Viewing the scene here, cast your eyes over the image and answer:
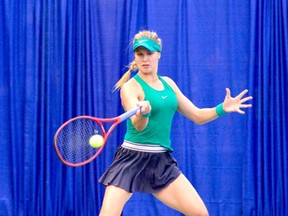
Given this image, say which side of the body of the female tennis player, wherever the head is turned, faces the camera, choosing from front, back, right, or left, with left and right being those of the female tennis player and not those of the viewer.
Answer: front

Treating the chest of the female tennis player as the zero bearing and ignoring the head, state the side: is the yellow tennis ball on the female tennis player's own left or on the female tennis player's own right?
on the female tennis player's own right
